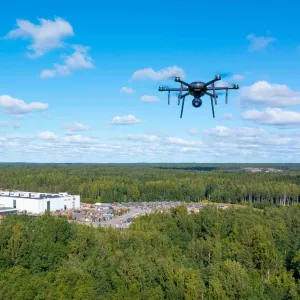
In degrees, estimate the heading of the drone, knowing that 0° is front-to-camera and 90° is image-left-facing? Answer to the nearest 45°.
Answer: approximately 0°
